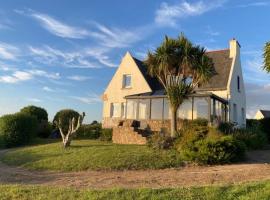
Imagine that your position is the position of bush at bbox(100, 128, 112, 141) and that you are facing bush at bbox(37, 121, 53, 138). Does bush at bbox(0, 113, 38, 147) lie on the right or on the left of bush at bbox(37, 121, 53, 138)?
left

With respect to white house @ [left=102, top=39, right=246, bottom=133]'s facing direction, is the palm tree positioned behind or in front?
in front

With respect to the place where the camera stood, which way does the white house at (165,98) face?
facing the viewer

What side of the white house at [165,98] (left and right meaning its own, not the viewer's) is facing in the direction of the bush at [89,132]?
right

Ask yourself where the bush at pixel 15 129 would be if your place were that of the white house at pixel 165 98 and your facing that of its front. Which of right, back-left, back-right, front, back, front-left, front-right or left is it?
right

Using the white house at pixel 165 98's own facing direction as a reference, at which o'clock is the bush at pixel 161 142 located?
The bush is roughly at 12 o'clock from the white house.

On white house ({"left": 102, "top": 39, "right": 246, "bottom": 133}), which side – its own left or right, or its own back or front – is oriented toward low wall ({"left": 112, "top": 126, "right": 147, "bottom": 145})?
front

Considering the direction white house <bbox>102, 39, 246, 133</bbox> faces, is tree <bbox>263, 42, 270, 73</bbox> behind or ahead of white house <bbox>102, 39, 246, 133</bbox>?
ahead

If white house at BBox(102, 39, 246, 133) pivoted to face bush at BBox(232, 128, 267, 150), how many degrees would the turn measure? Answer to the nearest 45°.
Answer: approximately 45° to its left
